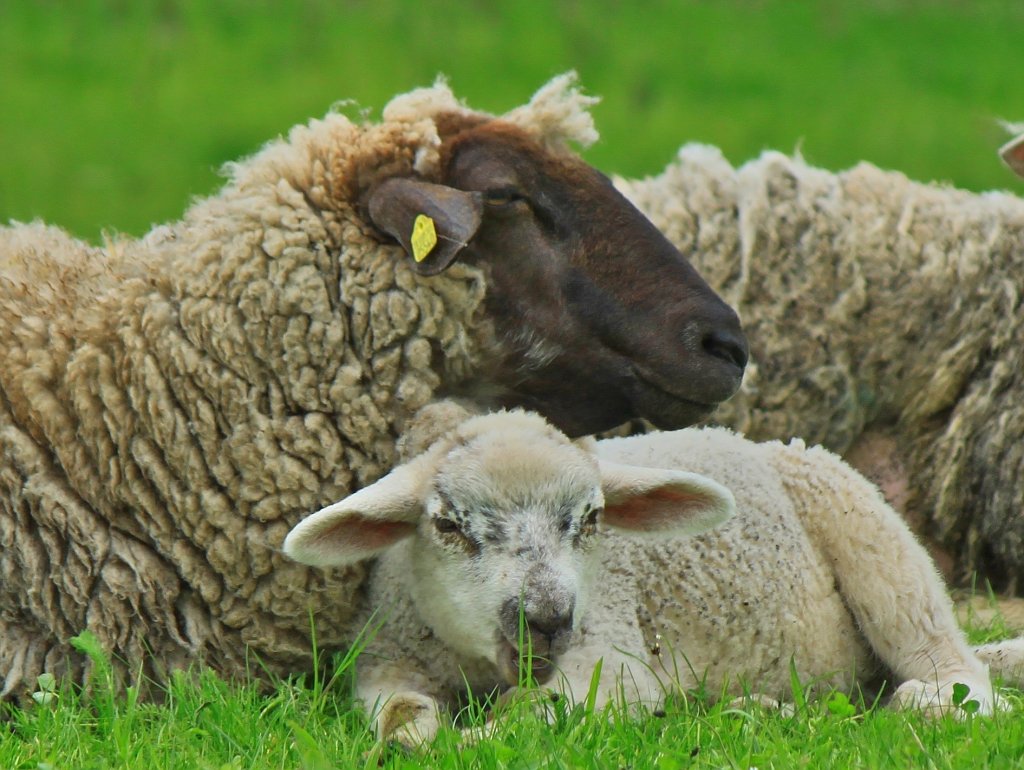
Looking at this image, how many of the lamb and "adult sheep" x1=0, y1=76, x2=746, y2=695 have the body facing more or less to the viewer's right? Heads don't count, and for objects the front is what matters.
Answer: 1

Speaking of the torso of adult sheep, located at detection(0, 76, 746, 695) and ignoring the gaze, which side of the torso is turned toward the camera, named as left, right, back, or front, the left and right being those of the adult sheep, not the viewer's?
right

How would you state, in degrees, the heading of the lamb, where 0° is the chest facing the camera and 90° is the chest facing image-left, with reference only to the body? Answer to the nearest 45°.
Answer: approximately 45°

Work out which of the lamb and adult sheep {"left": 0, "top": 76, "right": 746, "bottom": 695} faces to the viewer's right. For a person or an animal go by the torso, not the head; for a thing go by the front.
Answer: the adult sheep
